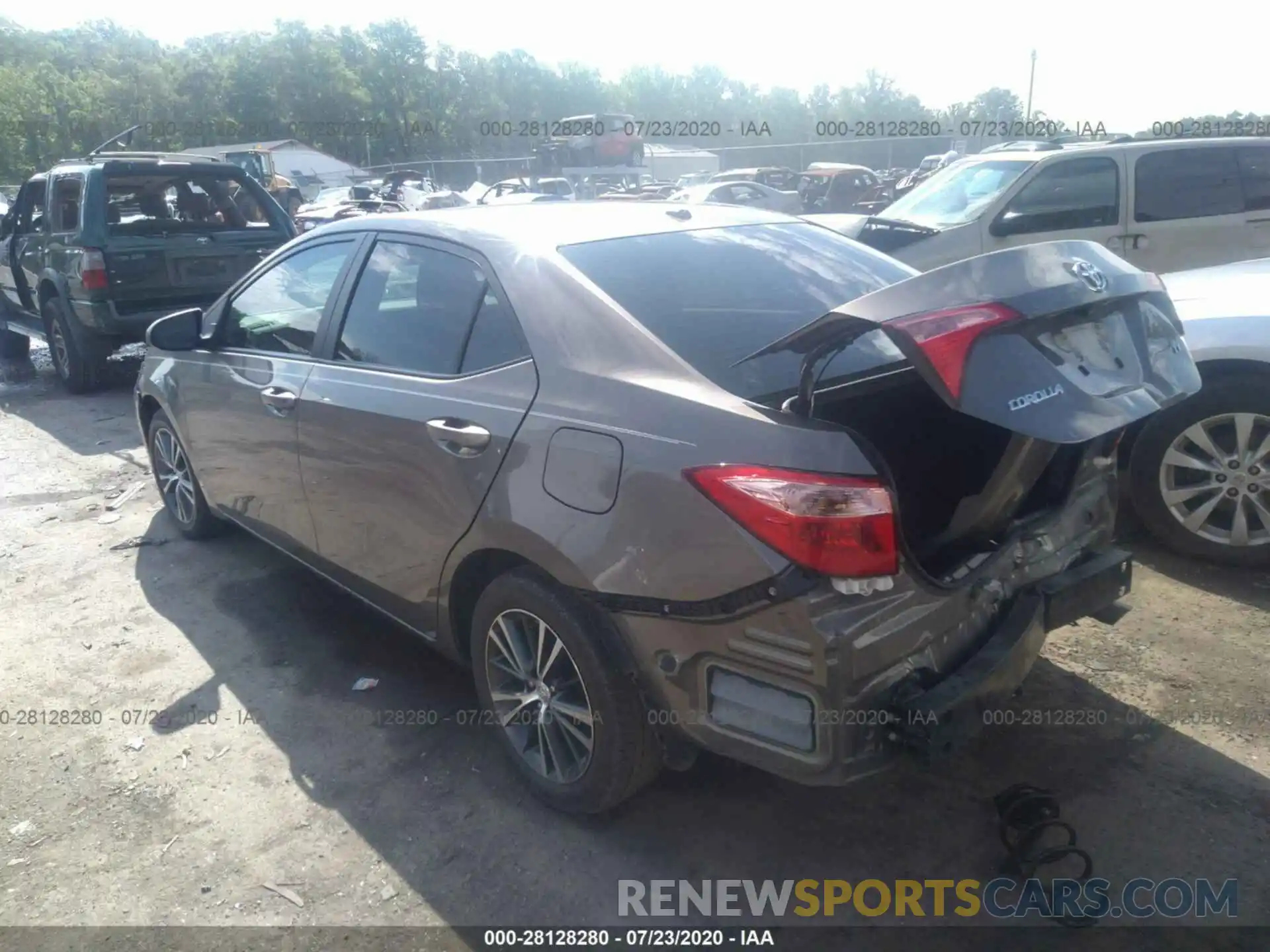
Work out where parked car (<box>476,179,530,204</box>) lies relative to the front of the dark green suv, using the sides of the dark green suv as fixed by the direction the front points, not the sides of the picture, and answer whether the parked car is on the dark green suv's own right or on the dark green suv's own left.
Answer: on the dark green suv's own right

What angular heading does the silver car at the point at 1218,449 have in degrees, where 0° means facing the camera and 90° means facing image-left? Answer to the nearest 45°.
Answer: approximately 90°

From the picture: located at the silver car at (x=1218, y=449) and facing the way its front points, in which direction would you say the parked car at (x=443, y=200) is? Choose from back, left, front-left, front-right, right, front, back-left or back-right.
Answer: front-right

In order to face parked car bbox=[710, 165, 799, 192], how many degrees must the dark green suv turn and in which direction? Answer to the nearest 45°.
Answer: approximately 90° to its right

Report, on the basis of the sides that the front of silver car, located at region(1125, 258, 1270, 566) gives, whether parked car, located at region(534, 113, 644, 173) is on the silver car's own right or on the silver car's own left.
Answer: on the silver car's own right

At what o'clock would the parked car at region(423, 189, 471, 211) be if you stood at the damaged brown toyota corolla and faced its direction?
The parked car is roughly at 1 o'clock from the damaged brown toyota corolla.

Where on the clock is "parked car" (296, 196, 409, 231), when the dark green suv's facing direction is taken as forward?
The parked car is roughly at 2 o'clock from the dark green suv.

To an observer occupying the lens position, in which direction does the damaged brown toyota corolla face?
facing away from the viewer and to the left of the viewer

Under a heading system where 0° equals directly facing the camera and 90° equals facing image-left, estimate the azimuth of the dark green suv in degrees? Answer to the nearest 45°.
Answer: approximately 135°
